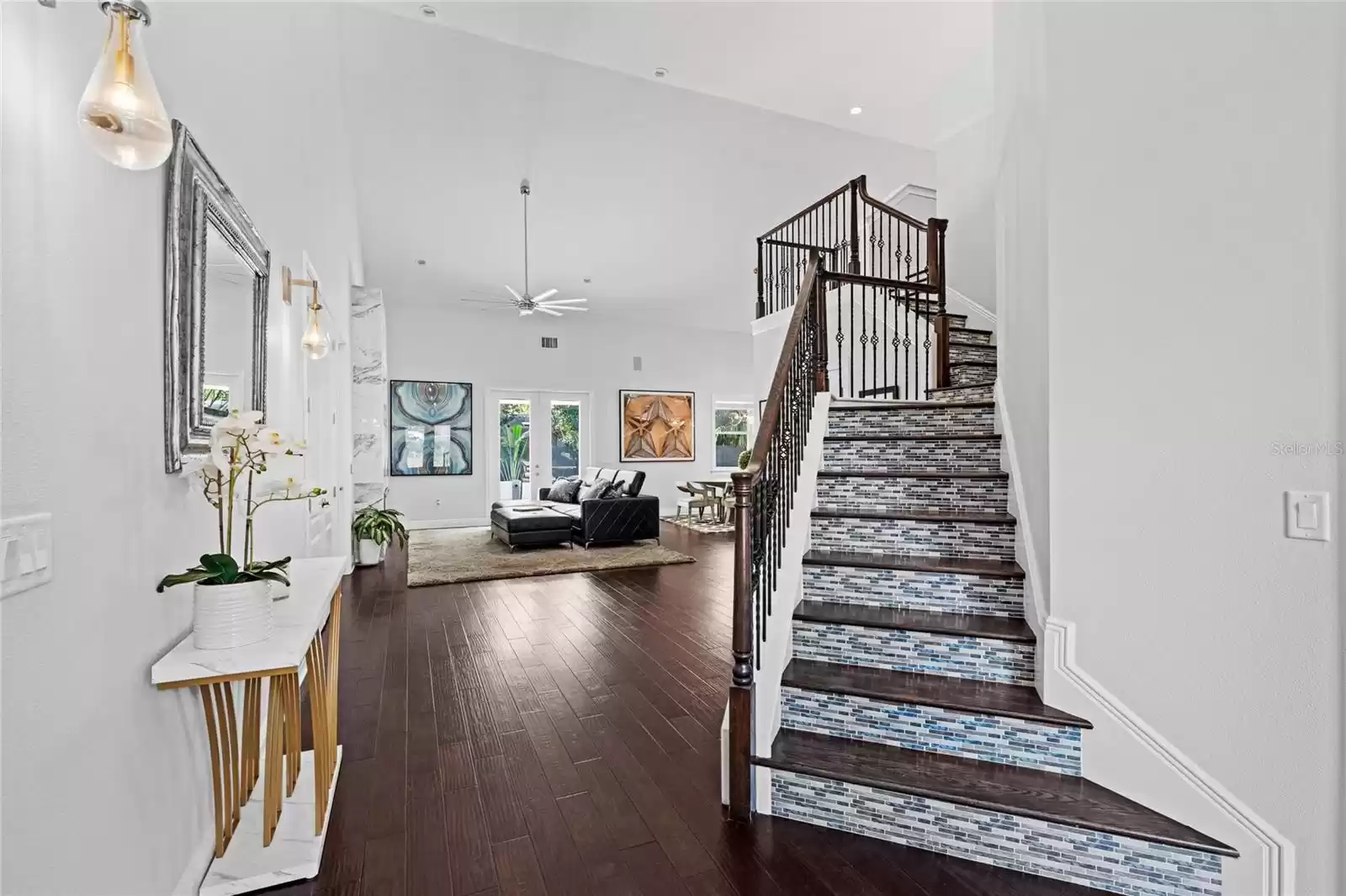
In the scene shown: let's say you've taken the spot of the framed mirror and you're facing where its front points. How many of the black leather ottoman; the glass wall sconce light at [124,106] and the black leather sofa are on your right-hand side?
1

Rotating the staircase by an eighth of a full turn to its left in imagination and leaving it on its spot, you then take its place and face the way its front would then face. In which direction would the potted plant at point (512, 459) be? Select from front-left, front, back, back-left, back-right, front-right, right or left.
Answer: back

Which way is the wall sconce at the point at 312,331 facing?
to the viewer's right

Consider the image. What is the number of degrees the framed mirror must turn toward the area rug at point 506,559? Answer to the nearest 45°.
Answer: approximately 45° to its left

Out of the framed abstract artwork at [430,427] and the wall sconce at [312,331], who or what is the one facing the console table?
the framed abstract artwork

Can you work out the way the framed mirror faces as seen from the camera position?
facing to the right of the viewer

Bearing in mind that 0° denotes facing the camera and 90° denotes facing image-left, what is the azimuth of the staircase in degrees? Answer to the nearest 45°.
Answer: approximately 0°

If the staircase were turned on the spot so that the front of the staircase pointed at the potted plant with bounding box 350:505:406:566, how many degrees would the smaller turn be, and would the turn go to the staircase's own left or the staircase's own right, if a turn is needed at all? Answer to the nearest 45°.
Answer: approximately 90° to the staircase's own right

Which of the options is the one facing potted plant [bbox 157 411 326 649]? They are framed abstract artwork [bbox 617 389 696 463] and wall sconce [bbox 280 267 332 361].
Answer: the framed abstract artwork

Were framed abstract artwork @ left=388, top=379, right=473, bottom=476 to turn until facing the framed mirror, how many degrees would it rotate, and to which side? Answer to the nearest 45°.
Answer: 0° — it already faces it

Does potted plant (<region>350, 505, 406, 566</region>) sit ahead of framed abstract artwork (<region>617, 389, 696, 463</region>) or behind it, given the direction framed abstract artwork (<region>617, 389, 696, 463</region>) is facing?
ahead
